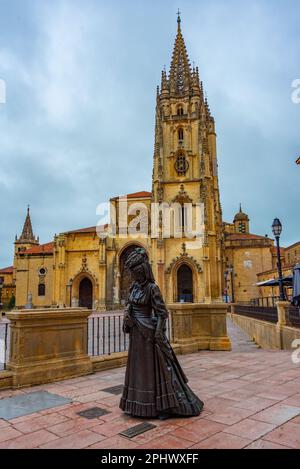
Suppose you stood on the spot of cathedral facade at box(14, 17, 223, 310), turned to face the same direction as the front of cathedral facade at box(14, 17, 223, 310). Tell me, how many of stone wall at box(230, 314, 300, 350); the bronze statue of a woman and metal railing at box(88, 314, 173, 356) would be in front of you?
3

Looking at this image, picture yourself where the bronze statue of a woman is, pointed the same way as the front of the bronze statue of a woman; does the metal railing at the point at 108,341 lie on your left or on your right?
on your right

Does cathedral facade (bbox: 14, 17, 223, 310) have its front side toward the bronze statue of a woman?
yes

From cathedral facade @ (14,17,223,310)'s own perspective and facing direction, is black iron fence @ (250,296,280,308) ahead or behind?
ahead

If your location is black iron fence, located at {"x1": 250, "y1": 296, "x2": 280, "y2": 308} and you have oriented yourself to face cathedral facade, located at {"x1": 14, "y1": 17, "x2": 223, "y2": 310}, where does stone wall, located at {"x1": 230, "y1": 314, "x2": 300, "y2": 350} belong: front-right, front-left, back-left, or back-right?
back-left

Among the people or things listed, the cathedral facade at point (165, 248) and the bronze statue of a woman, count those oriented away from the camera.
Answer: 0

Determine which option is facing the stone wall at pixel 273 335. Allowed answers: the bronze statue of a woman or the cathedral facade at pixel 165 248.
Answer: the cathedral facade

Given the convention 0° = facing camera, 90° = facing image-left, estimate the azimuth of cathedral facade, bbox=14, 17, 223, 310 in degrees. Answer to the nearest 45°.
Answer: approximately 0°

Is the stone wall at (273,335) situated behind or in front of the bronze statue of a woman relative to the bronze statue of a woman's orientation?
behind

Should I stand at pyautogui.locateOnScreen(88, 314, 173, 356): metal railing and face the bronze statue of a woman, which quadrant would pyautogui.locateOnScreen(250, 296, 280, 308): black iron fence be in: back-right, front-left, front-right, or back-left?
back-left

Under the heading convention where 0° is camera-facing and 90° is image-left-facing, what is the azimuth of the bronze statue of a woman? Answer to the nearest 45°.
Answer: approximately 45°

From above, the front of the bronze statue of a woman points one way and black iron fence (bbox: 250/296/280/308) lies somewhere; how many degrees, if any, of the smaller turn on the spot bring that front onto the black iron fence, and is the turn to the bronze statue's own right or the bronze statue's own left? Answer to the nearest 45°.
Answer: approximately 135° to the bronze statue's own right
